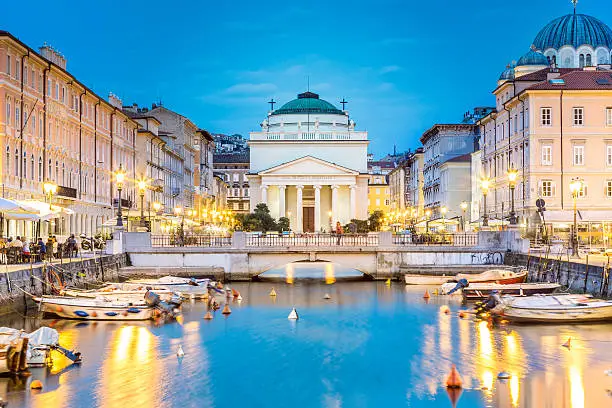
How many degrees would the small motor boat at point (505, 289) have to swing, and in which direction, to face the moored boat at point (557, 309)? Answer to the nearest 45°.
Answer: approximately 90° to its right

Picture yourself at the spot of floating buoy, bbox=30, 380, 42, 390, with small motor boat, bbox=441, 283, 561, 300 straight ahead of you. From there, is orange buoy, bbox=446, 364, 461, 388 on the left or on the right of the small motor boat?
right

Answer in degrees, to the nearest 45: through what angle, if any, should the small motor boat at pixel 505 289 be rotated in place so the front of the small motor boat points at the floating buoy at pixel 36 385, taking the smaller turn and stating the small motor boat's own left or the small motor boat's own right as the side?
approximately 135° to the small motor boat's own right

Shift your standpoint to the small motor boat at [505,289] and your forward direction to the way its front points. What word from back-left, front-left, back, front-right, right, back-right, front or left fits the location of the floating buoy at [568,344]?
right

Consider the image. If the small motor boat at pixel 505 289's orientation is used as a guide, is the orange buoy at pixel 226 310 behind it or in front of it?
behind

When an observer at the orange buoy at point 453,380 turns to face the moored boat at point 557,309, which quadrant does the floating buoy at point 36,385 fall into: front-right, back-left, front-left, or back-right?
back-left

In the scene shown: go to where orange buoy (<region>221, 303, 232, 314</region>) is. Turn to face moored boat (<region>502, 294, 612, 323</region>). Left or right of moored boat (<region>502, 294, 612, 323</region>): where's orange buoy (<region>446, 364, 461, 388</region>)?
right

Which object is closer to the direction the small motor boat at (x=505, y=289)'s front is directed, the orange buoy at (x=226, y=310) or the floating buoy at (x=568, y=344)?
the floating buoy

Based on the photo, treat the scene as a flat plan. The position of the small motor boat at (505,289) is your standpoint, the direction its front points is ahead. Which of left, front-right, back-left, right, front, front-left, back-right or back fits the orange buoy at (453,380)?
right

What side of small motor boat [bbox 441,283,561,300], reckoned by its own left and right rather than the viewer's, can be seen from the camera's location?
right
